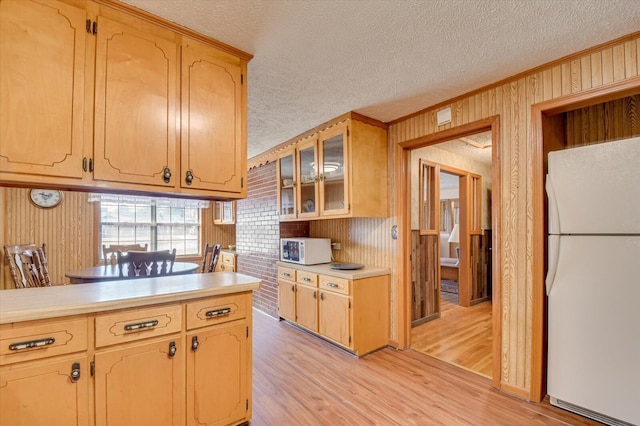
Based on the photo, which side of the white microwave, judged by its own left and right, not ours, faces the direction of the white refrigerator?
left

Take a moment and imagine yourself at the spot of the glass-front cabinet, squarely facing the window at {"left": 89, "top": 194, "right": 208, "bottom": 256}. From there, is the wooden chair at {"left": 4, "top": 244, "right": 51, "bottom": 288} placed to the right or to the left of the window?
left

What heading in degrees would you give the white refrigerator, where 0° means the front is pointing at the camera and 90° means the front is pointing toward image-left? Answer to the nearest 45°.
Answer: approximately 45°

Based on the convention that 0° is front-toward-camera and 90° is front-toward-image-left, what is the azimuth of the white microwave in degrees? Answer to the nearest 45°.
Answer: approximately 45°

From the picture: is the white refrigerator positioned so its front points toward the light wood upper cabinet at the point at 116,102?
yes

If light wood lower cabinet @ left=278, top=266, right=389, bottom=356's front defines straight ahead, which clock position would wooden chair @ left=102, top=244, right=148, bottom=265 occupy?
The wooden chair is roughly at 2 o'clock from the light wood lower cabinet.

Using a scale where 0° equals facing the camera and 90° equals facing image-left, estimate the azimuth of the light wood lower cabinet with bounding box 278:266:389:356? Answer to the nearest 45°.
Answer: approximately 45°

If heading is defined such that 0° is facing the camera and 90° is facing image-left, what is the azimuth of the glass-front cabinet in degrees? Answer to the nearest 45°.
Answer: approximately 45°
